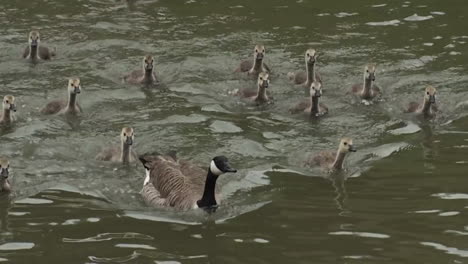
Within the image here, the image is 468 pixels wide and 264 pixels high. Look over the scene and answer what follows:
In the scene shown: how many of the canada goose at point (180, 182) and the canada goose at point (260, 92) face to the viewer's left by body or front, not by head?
0

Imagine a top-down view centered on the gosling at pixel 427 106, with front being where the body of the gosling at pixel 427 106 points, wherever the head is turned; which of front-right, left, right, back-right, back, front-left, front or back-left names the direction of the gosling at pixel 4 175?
right

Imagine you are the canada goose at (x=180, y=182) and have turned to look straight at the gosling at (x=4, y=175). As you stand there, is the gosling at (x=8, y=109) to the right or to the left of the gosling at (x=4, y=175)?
right

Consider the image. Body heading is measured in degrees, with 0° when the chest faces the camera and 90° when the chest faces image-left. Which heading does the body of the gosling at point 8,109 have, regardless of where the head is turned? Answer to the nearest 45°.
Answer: approximately 315°

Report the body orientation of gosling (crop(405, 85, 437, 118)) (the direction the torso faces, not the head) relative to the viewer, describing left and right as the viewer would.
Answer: facing the viewer and to the right of the viewer

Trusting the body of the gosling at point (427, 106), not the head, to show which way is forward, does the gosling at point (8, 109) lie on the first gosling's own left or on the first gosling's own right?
on the first gosling's own right

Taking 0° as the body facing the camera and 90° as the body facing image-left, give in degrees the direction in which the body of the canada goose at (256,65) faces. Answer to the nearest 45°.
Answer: approximately 315°

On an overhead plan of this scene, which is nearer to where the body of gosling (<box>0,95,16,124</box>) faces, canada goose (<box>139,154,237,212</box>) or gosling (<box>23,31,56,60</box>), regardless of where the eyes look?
the canada goose

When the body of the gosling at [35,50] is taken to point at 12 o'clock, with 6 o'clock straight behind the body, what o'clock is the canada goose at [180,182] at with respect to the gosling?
The canada goose is roughly at 10 o'clock from the gosling.

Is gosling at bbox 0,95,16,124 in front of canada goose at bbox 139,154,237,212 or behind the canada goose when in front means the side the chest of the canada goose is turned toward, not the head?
behind

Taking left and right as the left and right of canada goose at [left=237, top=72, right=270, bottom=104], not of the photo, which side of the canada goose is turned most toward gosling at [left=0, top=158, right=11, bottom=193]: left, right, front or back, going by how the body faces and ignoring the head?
right

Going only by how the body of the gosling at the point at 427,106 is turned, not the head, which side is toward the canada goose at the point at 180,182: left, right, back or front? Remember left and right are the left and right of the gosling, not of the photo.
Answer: right

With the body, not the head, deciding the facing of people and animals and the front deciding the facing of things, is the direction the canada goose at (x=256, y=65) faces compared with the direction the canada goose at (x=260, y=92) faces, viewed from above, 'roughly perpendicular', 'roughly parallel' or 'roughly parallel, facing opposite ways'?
roughly parallel

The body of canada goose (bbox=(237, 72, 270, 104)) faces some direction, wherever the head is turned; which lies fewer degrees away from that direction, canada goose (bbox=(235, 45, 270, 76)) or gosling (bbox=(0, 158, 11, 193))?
the gosling
